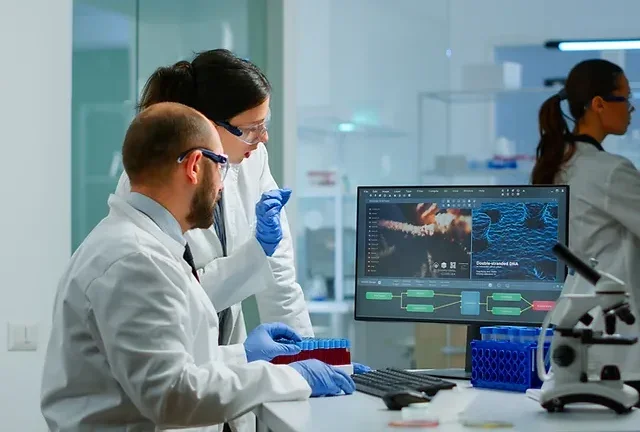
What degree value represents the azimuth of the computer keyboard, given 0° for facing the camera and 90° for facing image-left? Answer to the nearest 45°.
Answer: approximately 45°

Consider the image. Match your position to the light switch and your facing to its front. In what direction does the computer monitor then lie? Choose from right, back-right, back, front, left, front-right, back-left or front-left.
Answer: front-left

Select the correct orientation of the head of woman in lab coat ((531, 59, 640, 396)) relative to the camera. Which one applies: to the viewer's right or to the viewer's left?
to the viewer's right

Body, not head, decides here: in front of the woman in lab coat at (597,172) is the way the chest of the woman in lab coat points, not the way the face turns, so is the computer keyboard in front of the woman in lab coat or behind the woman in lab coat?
behind

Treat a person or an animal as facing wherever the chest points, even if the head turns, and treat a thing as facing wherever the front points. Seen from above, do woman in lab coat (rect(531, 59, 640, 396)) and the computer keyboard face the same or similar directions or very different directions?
very different directions
